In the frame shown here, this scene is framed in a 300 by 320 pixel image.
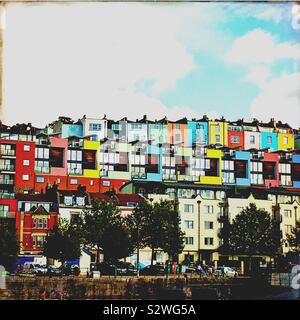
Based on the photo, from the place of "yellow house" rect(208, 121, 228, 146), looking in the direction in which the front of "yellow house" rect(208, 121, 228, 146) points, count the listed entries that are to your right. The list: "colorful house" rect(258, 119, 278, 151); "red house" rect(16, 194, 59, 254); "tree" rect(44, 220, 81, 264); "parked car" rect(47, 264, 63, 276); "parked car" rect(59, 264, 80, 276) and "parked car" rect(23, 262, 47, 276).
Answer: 5

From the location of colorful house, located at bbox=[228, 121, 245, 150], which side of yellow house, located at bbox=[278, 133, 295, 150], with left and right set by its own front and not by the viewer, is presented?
right

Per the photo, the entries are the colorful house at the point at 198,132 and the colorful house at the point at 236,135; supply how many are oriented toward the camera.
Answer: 2

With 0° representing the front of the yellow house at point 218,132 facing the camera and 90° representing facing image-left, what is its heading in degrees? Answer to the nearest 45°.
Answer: approximately 0°
